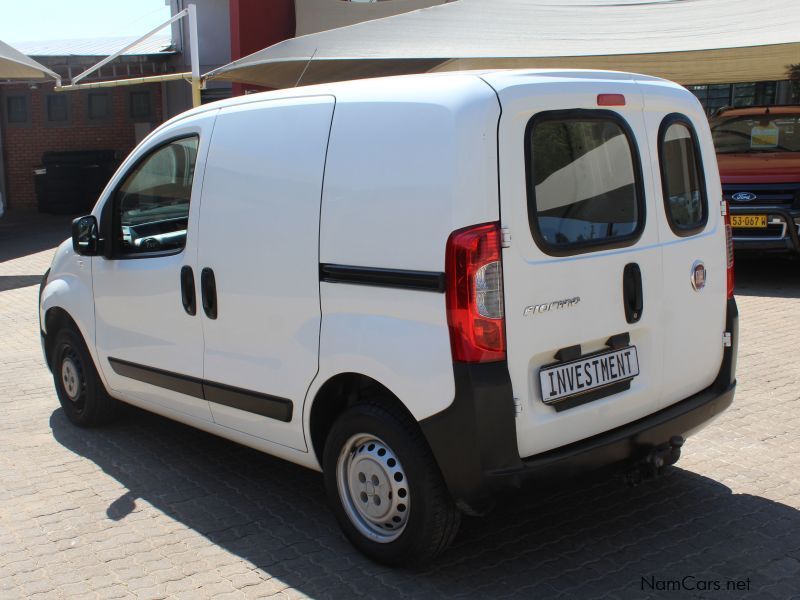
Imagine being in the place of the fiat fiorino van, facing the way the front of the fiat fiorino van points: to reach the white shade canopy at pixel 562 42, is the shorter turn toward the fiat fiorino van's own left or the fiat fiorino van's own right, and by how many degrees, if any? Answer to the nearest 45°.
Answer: approximately 45° to the fiat fiorino van's own right

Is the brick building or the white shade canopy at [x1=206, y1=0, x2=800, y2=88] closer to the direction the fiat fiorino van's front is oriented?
the brick building

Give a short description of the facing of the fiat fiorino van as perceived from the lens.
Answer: facing away from the viewer and to the left of the viewer

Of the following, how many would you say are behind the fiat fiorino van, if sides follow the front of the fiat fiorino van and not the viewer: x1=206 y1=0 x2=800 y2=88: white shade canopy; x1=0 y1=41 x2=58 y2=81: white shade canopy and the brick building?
0

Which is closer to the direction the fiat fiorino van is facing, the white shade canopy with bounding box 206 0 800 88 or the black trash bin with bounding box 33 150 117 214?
the black trash bin

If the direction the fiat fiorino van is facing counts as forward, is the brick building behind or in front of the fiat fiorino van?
in front

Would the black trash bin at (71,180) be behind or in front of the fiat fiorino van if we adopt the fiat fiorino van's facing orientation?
in front
